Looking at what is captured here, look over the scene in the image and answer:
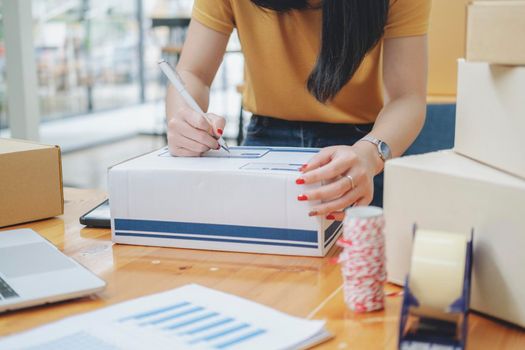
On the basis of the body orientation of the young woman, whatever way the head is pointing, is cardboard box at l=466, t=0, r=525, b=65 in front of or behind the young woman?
in front

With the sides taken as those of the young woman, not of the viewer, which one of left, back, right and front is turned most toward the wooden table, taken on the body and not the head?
front

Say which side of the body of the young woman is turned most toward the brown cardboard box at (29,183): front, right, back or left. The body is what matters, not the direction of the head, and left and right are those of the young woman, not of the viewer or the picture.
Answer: right

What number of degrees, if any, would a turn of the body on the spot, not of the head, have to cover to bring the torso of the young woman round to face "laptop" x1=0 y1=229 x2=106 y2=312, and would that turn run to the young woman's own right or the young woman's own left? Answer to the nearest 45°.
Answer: approximately 45° to the young woman's own right

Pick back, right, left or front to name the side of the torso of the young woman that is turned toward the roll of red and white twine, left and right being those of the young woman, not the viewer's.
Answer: front
